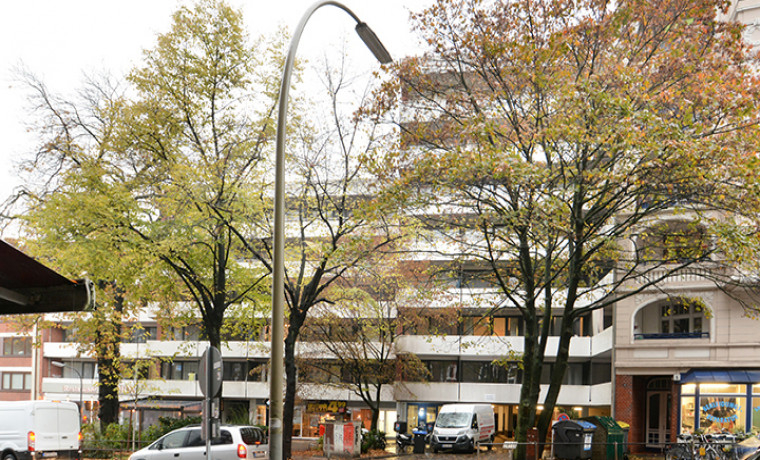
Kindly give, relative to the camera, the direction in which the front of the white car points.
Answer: facing away from the viewer and to the left of the viewer

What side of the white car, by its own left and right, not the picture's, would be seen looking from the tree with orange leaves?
back

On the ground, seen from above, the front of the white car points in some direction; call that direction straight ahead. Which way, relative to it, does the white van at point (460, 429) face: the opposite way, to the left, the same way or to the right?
to the left

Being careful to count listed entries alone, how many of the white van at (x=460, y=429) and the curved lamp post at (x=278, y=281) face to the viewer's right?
1

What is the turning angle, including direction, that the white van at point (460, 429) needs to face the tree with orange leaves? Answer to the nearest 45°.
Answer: approximately 45° to its left

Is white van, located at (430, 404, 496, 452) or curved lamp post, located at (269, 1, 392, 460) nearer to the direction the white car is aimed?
the white van

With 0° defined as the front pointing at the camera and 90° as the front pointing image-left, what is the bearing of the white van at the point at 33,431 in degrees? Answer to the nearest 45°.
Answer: approximately 135°

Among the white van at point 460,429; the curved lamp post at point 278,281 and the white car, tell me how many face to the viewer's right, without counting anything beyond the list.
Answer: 1

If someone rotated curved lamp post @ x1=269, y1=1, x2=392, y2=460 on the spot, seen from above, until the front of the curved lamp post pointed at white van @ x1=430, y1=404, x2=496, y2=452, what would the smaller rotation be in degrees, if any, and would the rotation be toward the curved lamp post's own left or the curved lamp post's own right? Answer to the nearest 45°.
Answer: approximately 90° to the curved lamp post's own left

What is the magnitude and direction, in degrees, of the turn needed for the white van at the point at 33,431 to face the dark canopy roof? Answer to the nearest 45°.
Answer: approximately 135° to its left

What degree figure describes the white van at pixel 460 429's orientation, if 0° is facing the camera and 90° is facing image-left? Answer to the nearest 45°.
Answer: approximately 45°

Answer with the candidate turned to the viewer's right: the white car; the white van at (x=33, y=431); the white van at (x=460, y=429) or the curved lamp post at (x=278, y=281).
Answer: the curved lamp post

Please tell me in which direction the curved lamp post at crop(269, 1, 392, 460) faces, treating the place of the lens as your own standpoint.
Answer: facing to the right of the viewer
